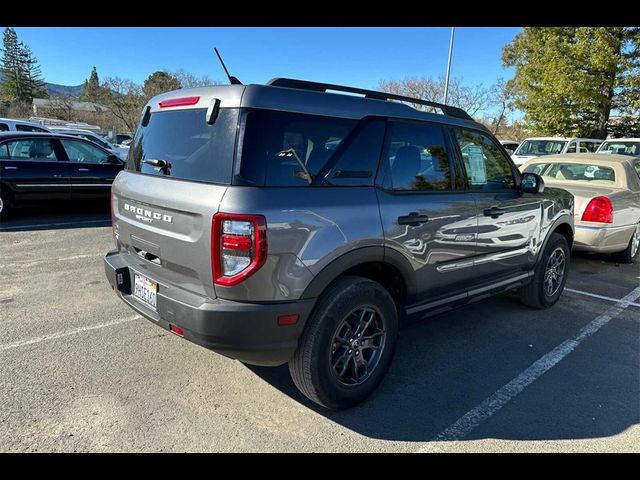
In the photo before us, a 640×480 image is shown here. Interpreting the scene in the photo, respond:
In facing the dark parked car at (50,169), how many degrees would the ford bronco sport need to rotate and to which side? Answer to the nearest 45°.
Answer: approximately 90° to its left

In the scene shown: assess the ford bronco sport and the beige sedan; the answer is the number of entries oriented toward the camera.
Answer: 0

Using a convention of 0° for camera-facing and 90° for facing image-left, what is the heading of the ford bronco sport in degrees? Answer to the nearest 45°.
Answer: approximately 225°

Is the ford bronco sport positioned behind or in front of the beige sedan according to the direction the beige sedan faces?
behind

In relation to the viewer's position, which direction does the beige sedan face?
facing away from the viewer and to the right of the viewer

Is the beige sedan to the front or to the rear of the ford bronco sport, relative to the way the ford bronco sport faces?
to the front
